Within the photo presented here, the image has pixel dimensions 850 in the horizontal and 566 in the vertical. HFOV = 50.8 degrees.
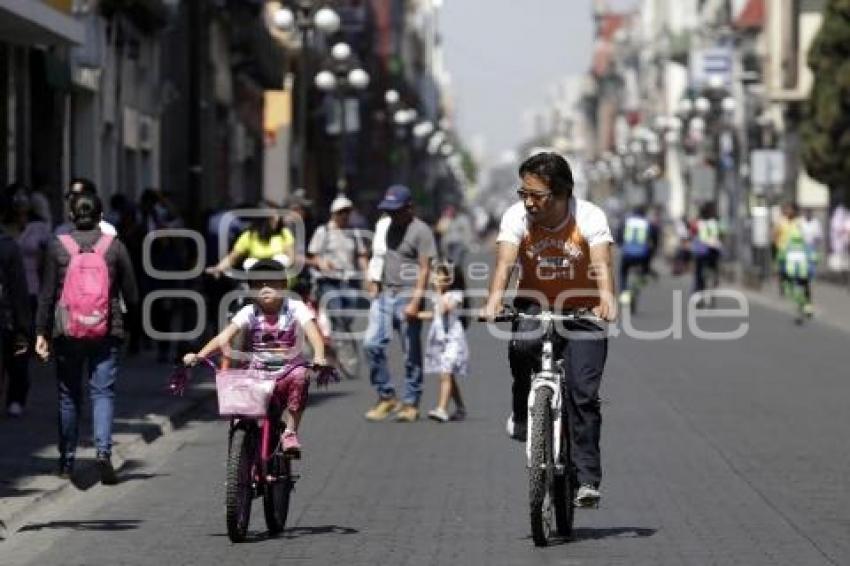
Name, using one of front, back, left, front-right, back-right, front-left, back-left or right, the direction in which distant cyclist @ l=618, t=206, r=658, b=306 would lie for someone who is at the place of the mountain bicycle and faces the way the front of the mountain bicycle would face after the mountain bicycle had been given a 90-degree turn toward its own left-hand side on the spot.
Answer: left

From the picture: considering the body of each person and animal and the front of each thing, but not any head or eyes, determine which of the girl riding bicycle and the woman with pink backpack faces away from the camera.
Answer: the woman with pink backpack

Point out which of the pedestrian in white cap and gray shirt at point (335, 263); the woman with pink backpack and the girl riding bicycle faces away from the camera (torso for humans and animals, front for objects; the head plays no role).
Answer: the woman with pink backpack

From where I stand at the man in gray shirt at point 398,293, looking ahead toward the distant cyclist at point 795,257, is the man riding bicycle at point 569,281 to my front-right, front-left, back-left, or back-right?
back-right

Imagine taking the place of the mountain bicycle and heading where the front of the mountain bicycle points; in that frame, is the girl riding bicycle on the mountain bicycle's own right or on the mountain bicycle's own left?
on the mountain bicycle's own right

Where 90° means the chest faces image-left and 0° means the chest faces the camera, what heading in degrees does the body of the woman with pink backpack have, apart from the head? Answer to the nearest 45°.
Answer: approximately 180°

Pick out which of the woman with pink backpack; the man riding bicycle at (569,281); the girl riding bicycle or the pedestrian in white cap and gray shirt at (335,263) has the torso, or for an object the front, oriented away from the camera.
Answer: the woman with pink backpack
